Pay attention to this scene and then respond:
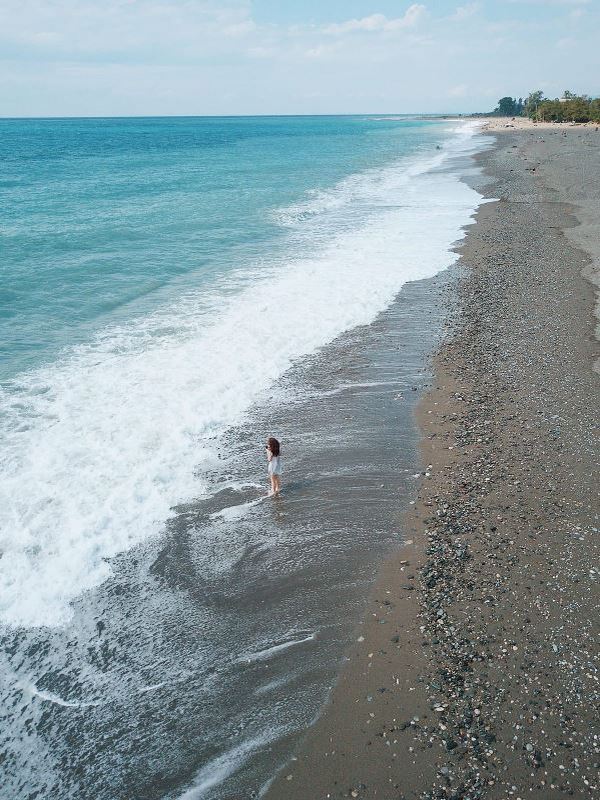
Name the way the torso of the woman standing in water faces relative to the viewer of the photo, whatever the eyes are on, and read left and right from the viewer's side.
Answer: facing away from the viewer and to the left of the viewer
